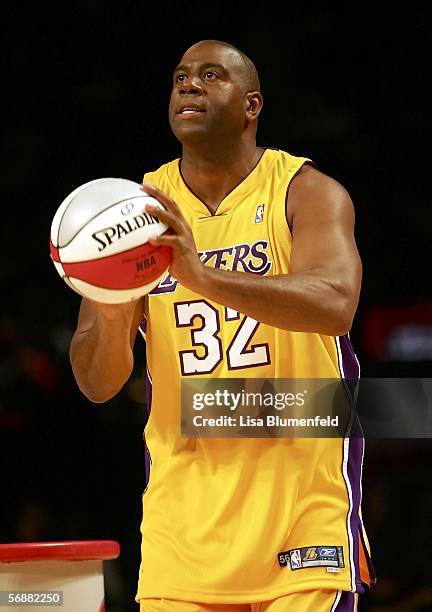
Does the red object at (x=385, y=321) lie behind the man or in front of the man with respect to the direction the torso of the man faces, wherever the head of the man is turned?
behind

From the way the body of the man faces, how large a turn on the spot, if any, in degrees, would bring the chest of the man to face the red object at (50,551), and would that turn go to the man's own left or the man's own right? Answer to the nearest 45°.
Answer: approximately 45° to the man's own right

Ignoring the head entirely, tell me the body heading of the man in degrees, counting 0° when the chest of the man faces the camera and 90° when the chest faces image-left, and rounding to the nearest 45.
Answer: approximately 45°
